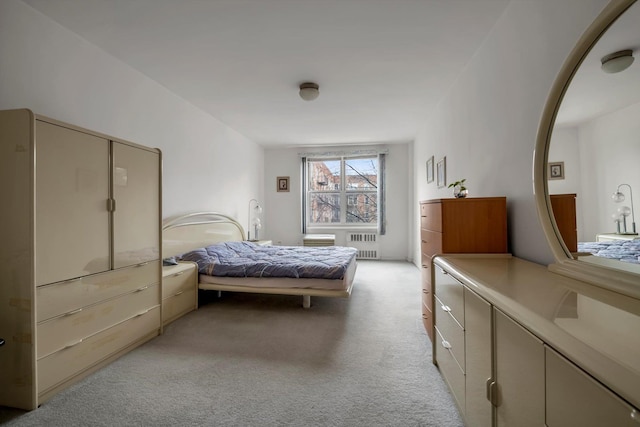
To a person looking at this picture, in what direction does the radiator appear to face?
facing the viewer

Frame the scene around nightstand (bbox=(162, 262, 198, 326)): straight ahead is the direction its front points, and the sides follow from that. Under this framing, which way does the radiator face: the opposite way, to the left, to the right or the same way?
to the right

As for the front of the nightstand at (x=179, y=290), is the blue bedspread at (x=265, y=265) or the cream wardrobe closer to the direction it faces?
the blue bedspread

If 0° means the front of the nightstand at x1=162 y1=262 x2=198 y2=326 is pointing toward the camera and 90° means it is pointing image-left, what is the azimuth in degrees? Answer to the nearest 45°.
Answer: approximately 315°

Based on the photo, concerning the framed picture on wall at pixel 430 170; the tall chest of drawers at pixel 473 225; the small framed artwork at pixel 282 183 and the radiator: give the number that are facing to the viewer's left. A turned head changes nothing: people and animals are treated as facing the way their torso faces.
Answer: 2

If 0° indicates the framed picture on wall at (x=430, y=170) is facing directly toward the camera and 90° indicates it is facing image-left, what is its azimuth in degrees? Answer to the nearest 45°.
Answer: approximately 90°

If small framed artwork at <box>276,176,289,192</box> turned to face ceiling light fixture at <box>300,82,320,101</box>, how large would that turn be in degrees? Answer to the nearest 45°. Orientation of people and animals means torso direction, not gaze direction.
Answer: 0° — it already faces it

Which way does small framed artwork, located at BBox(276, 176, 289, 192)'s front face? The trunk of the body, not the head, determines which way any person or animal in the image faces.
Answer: toward the camera

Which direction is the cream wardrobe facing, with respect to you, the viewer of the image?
facing the viewer and to the right of the viewer

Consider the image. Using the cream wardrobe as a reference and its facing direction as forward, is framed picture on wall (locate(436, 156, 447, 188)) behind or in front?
in front

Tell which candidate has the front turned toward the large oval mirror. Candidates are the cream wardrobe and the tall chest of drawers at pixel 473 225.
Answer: the cream wardrobe

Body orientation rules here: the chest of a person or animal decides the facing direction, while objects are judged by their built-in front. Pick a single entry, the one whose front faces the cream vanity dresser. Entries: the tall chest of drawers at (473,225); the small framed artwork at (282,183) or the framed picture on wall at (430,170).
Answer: the small framed artwork

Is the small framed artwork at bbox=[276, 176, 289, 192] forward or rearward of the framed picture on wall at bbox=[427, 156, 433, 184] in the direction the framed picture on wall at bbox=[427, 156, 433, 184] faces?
forward

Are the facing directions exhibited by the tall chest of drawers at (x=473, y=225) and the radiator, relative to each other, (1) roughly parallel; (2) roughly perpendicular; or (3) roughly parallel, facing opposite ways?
roughly perpendicular

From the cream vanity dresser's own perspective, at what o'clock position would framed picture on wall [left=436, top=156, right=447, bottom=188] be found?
The framed picture on wall is roughly at 4 o'clock from the cream vanity dresser.

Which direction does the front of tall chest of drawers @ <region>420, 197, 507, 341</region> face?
to the viewer's left

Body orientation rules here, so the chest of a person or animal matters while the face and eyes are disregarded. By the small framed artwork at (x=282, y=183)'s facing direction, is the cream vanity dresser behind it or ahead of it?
ahead

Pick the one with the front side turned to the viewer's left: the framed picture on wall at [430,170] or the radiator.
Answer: the framed picture on wall

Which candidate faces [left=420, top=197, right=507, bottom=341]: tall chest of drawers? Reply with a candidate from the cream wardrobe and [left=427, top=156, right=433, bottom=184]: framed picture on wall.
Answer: the cream wardrobe

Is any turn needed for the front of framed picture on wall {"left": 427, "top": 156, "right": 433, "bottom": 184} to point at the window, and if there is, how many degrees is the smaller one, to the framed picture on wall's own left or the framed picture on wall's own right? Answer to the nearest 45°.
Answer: approximately 45° to the framed picture on wall's own right

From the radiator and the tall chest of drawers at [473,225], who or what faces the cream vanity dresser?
the radiator

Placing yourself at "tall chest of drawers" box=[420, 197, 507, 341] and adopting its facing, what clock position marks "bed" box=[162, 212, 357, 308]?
The bed is roughly at 12 o'clock from the tall chest of drawers.
